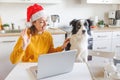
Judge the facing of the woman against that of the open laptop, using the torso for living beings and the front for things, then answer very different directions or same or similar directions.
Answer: very different directions

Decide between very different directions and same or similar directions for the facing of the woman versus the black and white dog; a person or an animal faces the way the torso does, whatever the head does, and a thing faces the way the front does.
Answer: same or similar directions

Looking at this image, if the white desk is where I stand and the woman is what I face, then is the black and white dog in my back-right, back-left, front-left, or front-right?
front-right

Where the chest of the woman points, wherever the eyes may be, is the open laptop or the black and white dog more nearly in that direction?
the open laptop

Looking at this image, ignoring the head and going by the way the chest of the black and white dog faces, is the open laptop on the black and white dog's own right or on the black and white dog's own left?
on the black and white dog's own right

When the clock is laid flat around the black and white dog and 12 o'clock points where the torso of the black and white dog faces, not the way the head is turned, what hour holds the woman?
The woman is roughly at 3 o'clock from the black and white dog.

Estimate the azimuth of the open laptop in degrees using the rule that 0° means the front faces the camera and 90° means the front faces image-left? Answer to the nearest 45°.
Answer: approximately 135°

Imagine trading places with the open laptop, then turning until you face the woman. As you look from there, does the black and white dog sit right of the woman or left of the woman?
right

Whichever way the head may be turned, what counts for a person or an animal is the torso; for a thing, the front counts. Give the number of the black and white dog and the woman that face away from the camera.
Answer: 0

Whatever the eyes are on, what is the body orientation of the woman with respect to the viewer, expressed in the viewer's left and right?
facing the viewer and to the right of the viewer

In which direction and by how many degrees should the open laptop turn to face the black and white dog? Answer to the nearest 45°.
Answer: approximately 45° to its right

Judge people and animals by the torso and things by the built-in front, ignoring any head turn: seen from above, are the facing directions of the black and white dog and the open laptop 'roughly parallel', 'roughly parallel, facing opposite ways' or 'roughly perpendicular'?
roughly parallel, facing opposite ways

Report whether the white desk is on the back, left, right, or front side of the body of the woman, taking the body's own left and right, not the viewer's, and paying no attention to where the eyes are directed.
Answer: front

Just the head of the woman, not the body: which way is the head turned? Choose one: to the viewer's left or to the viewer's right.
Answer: to the viewer's right
